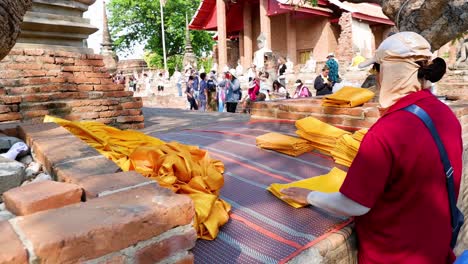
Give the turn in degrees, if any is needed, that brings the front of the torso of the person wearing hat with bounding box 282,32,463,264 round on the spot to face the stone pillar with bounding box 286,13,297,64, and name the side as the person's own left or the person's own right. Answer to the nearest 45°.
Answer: approximately 45° to the person's own right

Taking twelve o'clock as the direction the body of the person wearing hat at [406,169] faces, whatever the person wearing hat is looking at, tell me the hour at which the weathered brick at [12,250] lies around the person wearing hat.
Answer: The weathered brick is roughly at 9 o'clock from the person wearing hat.

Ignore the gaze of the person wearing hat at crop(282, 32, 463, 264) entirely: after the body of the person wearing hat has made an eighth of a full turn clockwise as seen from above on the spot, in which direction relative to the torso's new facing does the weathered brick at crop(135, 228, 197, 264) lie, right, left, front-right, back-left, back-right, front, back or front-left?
back-left

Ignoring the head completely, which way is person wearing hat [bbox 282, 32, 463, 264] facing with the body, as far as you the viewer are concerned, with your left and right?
facing away from the viewer and to the left of the viewer

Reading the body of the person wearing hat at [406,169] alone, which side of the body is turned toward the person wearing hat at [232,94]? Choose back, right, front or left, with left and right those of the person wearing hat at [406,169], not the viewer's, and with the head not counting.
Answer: front

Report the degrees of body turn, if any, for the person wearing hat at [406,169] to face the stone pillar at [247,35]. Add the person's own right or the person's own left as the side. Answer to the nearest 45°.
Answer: approximately 45° to the person's own right

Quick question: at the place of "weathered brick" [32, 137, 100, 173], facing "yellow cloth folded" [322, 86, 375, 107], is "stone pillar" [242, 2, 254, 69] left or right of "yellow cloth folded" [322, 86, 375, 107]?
left

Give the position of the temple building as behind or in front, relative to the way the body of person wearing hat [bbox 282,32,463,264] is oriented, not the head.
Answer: in front

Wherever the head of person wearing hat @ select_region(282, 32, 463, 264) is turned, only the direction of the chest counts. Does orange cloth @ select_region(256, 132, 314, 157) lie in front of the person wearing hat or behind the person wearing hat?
in front

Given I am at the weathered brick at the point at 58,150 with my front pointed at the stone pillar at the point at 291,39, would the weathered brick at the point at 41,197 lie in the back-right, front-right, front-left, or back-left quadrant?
back-right
